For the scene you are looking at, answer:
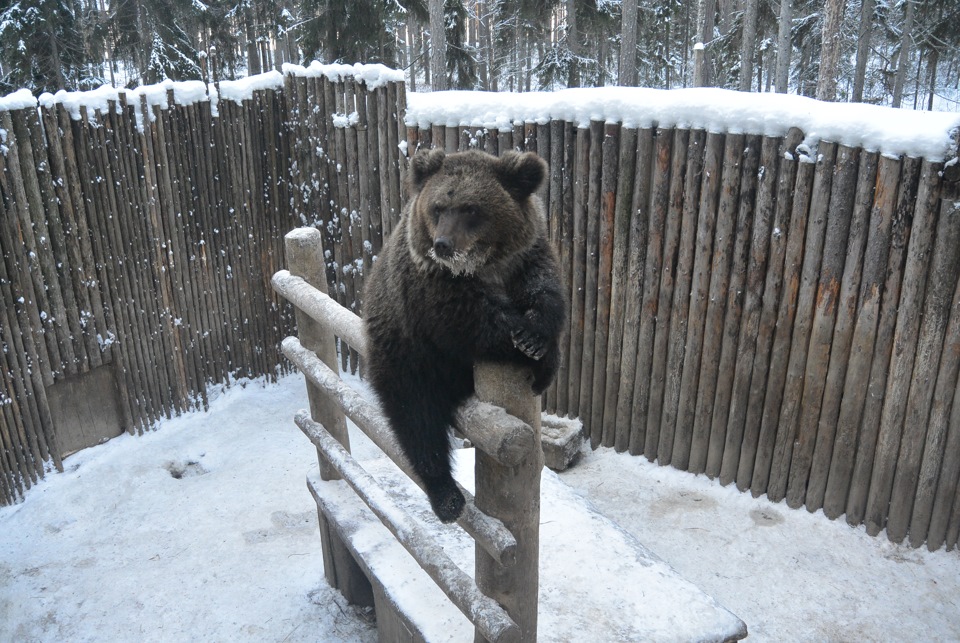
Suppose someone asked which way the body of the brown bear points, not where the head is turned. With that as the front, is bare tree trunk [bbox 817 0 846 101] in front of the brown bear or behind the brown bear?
behind

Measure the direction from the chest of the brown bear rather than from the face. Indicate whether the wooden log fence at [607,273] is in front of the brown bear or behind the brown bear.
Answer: behind

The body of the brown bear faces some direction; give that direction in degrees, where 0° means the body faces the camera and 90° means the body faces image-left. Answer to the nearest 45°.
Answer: approximately 0°

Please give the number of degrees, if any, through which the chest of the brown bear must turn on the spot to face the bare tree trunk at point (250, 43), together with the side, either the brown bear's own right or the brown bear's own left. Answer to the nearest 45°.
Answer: approximately 180°

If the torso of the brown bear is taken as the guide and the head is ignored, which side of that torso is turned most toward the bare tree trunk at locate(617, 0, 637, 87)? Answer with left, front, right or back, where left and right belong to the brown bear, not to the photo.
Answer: back

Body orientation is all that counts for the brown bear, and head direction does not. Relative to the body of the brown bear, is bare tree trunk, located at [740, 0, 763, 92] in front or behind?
behind

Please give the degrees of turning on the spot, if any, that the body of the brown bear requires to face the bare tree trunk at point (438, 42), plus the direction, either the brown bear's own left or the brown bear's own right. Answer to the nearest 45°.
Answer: approximately 180°

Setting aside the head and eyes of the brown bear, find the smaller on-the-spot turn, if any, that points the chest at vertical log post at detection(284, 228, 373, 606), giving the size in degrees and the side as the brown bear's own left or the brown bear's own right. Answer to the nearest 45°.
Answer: approximately 135° to the brown bear's own right

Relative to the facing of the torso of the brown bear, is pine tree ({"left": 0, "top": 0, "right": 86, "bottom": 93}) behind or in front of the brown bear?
behind
